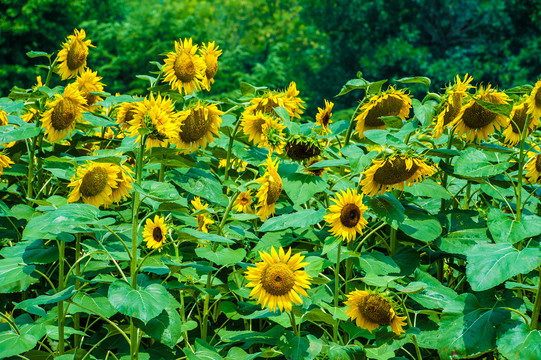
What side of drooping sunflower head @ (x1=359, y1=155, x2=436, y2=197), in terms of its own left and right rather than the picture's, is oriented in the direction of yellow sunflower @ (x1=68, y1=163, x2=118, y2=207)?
right

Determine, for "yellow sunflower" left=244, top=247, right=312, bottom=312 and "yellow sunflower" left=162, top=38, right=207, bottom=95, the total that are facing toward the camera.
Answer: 2

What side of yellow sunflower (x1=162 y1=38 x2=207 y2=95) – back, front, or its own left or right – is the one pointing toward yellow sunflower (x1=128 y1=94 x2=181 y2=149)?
front

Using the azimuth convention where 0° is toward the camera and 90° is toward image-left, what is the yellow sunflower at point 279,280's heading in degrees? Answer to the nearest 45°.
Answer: approximately 0°

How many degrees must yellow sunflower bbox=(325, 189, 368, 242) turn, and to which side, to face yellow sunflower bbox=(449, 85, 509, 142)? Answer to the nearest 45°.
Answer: approximately 90° to its left

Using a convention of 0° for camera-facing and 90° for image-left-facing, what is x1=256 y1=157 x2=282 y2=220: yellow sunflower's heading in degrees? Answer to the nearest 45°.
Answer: approximately 315°

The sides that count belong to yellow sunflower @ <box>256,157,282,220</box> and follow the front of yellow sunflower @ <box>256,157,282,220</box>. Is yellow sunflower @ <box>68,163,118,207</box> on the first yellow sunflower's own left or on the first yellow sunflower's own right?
on the first yellow sunflower's own right

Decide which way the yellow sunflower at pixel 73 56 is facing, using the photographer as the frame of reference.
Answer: facing the viewer and to the right of the viewer

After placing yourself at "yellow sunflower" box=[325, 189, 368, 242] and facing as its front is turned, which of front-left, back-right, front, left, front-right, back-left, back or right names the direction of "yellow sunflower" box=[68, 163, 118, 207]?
back-right

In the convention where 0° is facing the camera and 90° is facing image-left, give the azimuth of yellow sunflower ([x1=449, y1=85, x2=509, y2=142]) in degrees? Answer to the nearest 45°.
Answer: approximately 0°

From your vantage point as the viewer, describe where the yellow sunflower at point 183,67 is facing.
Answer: facing the viewer

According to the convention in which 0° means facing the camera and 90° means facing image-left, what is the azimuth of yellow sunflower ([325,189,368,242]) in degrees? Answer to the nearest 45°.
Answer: approximately 315°

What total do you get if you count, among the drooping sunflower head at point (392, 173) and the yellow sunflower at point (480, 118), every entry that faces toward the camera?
2
